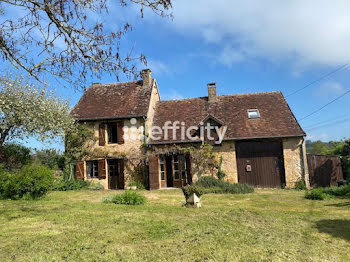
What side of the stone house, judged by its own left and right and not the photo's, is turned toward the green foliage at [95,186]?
right

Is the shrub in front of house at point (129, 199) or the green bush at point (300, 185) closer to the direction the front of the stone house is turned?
the shrub in front of house

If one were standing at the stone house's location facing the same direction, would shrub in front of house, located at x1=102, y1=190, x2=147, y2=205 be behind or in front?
in front

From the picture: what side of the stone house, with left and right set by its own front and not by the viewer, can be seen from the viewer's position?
front

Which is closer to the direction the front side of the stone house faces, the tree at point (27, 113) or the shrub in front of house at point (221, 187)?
the shrub in front of house

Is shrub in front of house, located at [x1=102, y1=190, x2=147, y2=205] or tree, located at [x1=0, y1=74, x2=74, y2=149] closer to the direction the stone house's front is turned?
the shrub in front of house

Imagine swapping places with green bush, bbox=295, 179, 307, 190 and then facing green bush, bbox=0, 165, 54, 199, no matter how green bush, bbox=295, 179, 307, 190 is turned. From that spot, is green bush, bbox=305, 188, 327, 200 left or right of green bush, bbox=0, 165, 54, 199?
left

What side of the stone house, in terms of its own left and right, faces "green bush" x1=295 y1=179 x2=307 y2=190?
left

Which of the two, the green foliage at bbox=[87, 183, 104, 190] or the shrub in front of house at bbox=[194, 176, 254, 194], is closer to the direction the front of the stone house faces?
the shrub in front of house

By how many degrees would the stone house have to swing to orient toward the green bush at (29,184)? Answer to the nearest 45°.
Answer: approximately 45° to its right

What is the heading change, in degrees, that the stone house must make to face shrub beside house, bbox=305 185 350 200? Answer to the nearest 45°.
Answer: approximately 45° to its left
